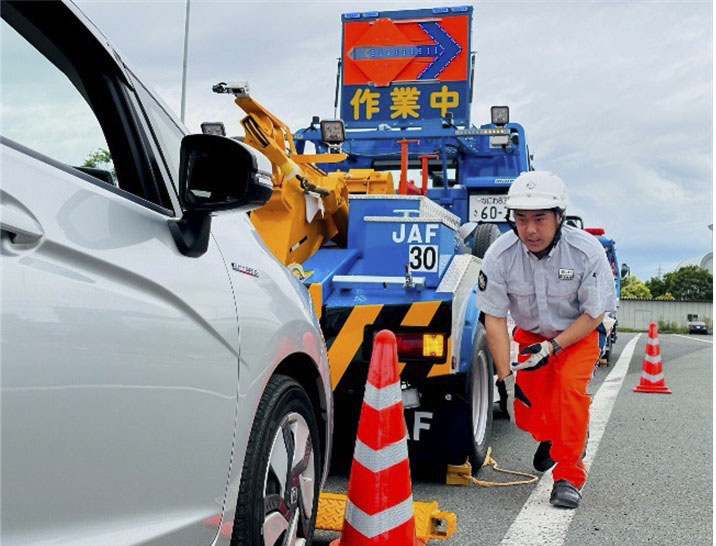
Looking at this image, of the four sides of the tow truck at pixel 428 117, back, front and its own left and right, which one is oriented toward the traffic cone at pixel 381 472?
back

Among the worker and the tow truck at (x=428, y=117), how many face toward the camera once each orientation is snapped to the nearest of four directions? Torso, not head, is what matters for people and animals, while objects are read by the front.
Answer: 1

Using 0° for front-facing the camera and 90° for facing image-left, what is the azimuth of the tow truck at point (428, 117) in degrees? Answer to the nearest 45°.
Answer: approximately 180°

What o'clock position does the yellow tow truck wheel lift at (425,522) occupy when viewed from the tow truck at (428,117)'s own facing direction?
The yellow tow truck wheel lift is roughly at 6 o'clock from the tow truck.

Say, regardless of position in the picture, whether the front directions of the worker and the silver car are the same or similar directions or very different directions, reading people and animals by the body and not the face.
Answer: very different directions

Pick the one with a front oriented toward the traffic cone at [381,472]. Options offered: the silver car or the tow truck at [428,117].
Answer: the silver car

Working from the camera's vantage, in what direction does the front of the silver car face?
facing away from the viewer and to the right of the viewer

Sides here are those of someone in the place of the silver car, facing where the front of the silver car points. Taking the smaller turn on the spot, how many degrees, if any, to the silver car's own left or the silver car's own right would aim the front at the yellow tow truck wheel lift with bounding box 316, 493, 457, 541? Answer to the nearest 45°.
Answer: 0° — it already faces it

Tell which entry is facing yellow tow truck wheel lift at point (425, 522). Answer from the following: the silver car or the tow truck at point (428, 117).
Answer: the silver car

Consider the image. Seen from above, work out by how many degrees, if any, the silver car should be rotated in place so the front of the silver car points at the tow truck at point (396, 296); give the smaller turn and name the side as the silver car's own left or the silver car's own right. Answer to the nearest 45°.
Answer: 0° — it already faces it
